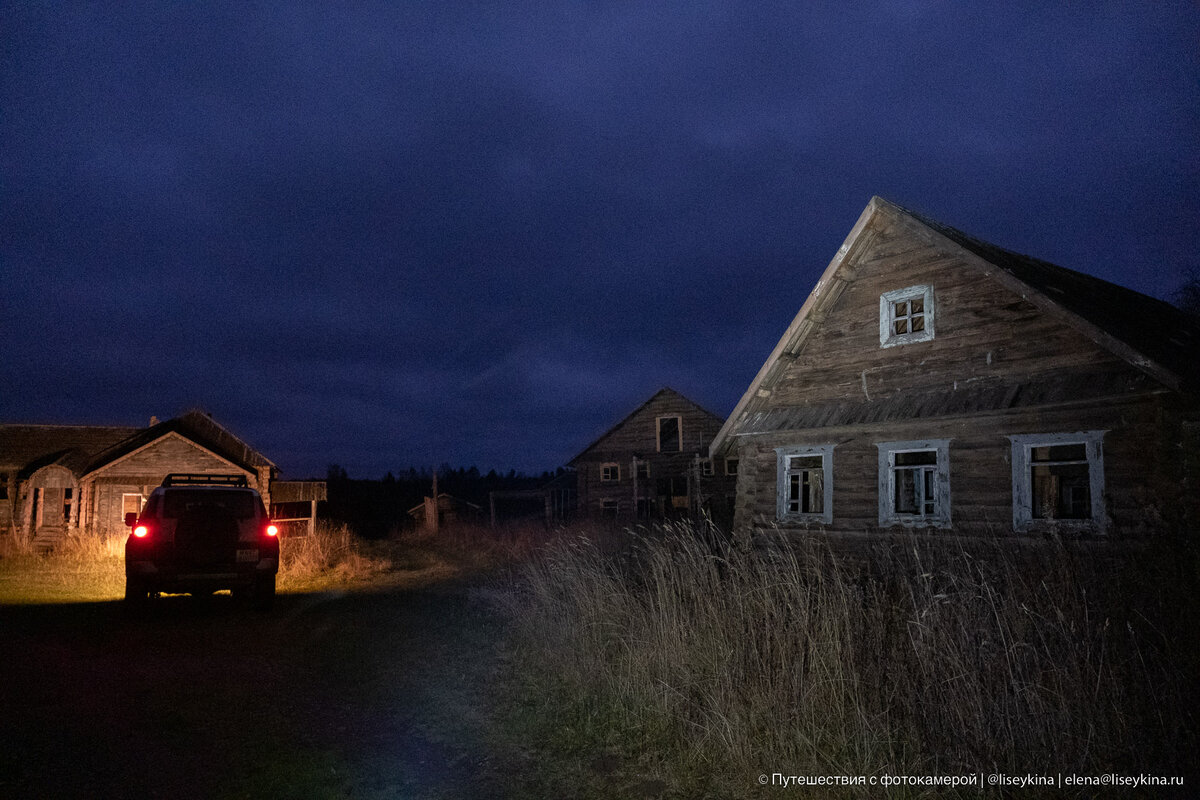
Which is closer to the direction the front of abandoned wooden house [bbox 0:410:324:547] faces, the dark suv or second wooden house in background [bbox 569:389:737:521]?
the dark suv

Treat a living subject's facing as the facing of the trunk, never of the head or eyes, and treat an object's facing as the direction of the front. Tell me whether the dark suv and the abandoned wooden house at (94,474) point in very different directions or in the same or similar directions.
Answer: very different directions

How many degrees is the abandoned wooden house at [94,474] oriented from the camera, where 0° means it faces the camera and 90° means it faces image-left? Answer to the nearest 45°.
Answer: approximately 0°

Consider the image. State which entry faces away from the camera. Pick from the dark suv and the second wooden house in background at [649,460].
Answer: the dark suv

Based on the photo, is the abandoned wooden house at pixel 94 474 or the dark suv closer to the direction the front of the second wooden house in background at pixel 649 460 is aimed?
the dark suv

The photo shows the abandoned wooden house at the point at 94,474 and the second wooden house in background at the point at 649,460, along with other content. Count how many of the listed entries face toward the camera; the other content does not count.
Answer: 2

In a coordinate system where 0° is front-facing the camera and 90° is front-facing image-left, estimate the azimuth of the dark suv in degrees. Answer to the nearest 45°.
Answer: approximately 180°

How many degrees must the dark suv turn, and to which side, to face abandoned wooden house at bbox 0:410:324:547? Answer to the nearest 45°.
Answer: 0° — it already faces it
